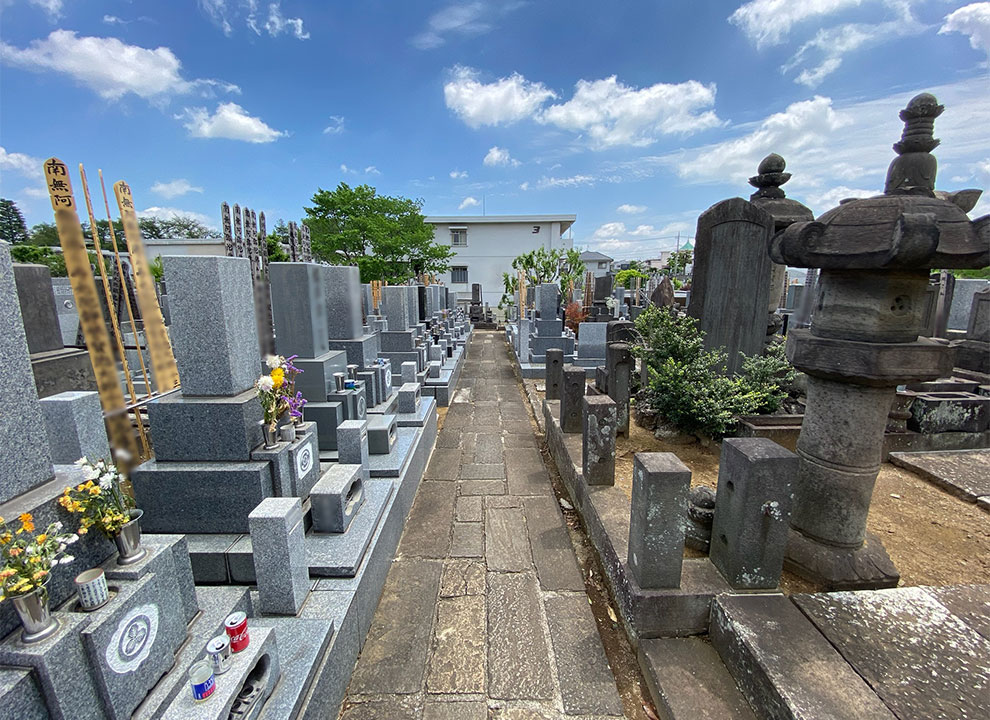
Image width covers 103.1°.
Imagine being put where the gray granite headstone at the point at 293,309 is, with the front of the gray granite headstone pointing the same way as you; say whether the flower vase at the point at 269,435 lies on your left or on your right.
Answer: on your right

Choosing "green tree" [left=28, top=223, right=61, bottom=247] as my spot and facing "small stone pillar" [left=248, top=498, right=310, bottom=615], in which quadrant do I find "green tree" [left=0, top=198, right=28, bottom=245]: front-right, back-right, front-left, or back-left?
back-right

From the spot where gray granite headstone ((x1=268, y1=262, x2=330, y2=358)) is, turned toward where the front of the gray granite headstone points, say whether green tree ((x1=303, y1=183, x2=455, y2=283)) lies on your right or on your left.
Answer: on your left

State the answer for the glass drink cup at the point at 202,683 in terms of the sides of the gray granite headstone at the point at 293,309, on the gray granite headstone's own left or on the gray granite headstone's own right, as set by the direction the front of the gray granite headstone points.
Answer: on the gray granite headstone's own right

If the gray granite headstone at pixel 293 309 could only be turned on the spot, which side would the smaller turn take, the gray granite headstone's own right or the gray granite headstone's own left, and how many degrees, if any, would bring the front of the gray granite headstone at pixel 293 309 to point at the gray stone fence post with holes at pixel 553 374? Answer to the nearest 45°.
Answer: approximately 45° to the gray granite headstone's own left

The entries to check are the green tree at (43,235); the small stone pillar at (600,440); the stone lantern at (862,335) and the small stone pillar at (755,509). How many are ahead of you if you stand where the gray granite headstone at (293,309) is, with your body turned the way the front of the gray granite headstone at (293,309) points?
3

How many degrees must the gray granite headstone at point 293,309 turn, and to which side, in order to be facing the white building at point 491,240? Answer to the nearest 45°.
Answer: approximately 90° to its left

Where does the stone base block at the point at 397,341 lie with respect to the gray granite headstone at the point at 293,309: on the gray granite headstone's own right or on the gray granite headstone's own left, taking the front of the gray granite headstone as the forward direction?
on the gray granite headstone's own left

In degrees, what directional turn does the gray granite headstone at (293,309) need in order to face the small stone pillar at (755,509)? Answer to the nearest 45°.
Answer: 0° — it already faces it

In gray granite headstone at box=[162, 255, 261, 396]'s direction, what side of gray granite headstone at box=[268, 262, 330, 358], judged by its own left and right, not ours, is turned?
right

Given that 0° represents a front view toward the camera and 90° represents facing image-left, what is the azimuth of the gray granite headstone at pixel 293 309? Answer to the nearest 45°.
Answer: approximately 315°
